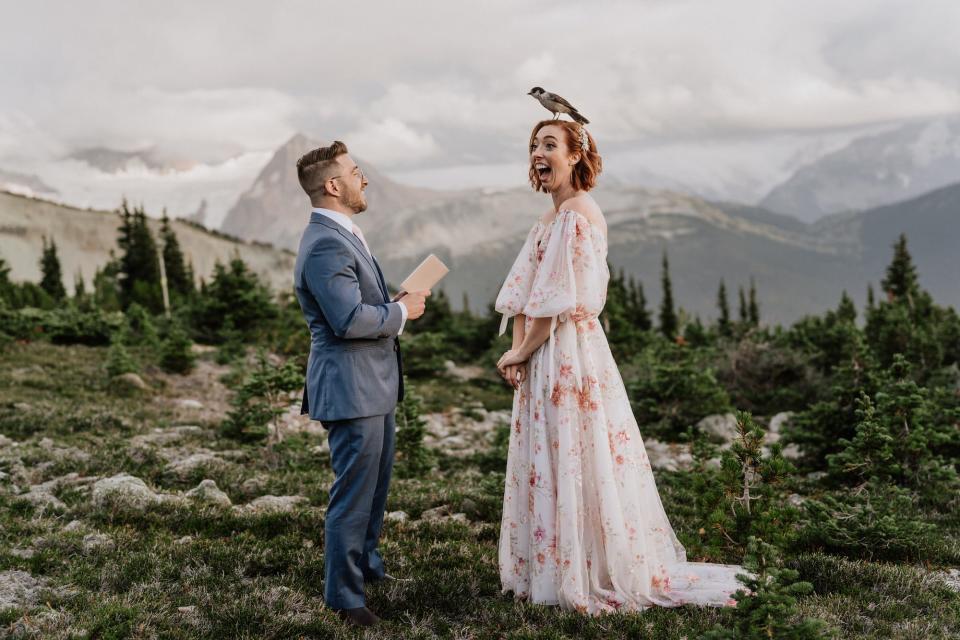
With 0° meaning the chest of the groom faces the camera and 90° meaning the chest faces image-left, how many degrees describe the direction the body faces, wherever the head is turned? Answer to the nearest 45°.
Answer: approximately 270°

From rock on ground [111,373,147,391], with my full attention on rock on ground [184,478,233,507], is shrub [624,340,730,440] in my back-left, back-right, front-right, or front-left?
front-left

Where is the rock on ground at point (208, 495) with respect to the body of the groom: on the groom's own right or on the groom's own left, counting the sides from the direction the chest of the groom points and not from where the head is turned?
on the groom's own left

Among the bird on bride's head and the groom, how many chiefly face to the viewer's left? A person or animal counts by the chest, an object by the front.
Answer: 1

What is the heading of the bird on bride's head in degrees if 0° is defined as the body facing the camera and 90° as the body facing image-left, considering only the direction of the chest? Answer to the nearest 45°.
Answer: approximately 90°

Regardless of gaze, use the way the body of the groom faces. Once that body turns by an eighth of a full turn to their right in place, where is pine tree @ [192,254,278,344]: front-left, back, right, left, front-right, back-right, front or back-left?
back-left

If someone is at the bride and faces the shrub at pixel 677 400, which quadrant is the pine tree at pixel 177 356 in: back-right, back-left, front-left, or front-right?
front-left

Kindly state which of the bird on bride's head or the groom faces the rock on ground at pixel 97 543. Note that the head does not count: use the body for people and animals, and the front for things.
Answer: the bird on bride's head

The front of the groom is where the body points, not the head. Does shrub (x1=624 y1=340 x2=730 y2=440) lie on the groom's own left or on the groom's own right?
on the groom's own left

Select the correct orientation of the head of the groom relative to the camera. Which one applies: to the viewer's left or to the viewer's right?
to the viewer's right

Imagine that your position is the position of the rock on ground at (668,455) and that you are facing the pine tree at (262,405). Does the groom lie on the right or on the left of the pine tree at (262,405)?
left

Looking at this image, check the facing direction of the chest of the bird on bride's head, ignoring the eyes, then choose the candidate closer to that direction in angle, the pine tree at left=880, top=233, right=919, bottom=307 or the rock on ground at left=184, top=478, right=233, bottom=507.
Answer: the rock on ground

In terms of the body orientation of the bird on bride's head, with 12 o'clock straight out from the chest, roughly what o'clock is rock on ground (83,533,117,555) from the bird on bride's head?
The rock on ground is roughly at 12 o'clock from the bird on bride's head.

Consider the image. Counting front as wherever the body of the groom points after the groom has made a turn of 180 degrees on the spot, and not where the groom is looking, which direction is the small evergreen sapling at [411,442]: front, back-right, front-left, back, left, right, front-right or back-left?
right

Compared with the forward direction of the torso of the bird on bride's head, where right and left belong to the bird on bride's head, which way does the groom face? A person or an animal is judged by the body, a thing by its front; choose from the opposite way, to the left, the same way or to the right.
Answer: the opposite way
